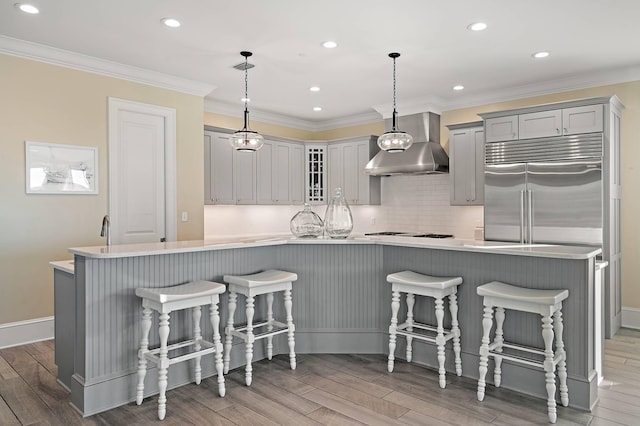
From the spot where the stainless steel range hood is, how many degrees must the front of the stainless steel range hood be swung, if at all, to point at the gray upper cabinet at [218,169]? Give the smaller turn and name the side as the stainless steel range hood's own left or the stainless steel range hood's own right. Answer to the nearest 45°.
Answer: approximately 45° to the stainless steel range hood's own right

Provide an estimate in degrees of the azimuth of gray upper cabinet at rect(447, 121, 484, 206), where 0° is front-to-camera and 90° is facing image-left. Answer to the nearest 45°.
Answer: approximately 45°

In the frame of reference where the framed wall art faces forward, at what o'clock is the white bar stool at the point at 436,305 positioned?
The white bar stool is roughly at 12 o'clock from the framed wall art.

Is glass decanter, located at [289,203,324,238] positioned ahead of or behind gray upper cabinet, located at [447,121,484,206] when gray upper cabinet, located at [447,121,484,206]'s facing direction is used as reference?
ahead

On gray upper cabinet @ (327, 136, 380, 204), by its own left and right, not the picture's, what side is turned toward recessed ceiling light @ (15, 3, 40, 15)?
front

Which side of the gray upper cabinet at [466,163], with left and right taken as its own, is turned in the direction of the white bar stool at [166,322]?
front

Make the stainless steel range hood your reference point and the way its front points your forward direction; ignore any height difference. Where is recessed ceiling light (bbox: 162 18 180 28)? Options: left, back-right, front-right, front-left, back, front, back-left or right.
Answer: front

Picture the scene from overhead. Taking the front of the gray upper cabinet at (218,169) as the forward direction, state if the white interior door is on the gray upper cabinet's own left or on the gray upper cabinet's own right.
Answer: on the gray upper cabinet's own right

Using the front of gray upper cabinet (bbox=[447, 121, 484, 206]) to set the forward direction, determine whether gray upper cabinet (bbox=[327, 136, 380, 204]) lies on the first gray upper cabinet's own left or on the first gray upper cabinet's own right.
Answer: on the first gray upper cabinet's own right

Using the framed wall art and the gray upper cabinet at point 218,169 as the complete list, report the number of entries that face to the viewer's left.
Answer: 0

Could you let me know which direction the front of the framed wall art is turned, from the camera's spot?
facing the viewer and to the right of the viewer

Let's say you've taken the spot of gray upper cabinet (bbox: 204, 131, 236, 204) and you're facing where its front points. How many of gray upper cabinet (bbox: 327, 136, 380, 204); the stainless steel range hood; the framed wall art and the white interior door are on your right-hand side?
2

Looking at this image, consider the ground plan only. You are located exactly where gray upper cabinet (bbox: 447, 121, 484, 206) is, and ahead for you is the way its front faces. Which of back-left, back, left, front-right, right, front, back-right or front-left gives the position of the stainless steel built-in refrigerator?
left
